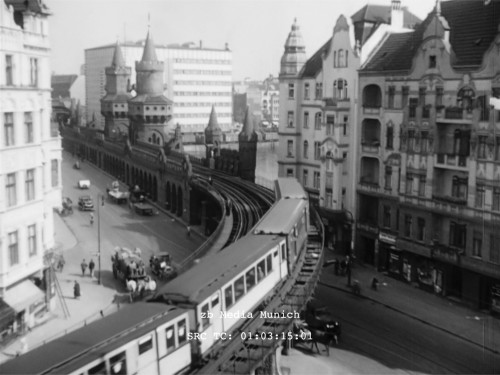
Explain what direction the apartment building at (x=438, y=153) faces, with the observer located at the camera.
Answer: facing the viewer and to the left of the viewer

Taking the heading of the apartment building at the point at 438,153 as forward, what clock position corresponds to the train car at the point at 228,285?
The train car is roughly at 11 o'clock from the apartment building.

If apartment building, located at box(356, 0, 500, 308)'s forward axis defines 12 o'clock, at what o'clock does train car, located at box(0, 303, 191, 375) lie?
The train car is roughly at 11 o'clock from the apartment building.

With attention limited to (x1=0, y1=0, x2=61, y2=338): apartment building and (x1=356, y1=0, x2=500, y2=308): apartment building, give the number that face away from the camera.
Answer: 0

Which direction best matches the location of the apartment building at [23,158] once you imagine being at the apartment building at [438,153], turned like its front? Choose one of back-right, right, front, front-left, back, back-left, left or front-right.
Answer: front

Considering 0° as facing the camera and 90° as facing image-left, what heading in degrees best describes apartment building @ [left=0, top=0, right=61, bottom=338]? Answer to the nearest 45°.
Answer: approximately 315°

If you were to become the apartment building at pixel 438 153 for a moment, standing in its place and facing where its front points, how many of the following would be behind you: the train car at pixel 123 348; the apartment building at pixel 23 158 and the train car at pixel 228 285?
0

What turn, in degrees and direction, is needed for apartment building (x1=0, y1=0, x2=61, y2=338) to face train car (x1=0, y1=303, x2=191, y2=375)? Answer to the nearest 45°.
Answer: approximately 45° to its right

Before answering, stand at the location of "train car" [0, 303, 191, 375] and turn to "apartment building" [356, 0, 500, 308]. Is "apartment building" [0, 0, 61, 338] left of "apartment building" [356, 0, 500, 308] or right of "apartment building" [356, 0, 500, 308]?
left
